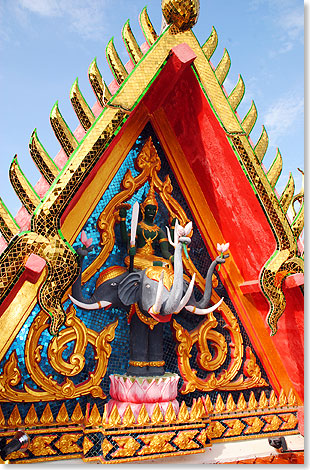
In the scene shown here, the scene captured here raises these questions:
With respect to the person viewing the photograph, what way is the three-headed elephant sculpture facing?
facing the viewer and to the right of the viewer

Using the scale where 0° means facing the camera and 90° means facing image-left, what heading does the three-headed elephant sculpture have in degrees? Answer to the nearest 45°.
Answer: approximately 315°
